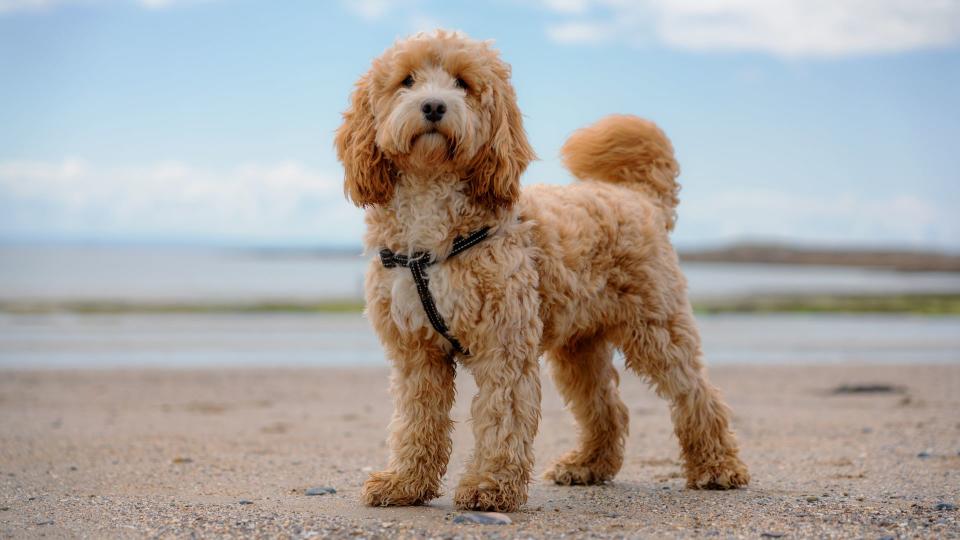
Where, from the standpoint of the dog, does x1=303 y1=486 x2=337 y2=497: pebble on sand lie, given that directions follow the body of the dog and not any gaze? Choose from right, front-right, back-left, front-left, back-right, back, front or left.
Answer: right

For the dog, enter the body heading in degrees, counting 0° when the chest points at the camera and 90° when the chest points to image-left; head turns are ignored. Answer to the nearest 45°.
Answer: approximately 45°
